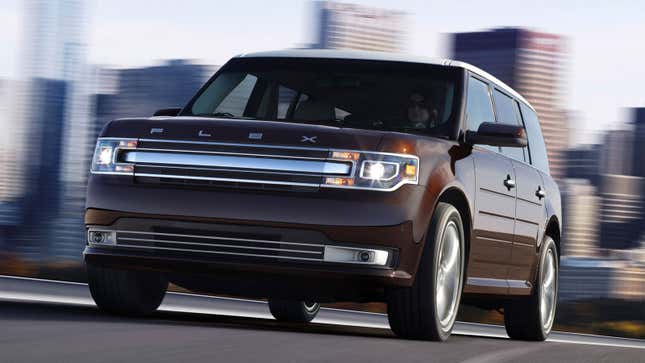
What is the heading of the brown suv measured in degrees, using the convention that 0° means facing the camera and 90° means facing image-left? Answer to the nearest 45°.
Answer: approximately 45°
